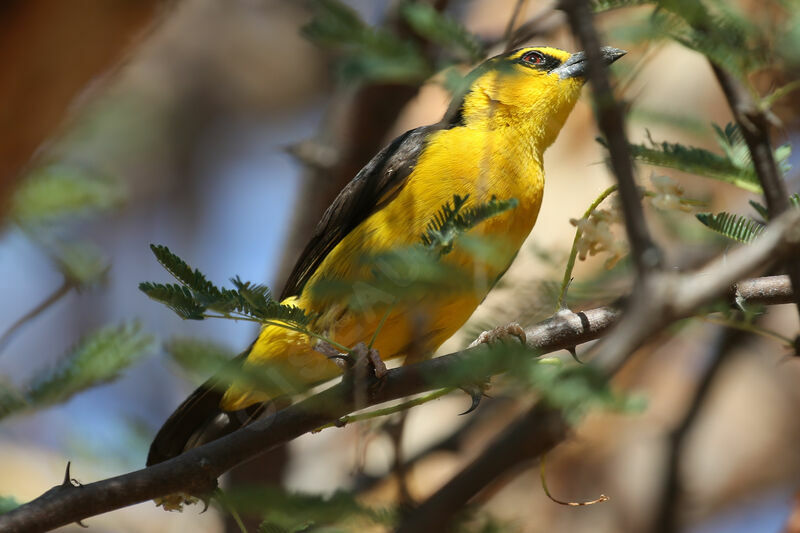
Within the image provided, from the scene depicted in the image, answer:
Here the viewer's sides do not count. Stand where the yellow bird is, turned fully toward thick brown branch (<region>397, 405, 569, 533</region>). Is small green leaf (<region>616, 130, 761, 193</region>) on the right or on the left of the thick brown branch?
left

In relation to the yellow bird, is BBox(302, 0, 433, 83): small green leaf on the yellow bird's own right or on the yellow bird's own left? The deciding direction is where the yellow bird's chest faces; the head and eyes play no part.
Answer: on the yellow bird's own right

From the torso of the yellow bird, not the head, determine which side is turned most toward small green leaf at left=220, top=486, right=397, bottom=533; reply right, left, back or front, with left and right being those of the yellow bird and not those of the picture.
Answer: right

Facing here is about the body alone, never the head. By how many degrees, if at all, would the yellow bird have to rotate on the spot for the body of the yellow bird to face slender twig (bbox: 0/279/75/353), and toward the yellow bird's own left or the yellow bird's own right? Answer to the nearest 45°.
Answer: approximately 135° to the yellow bird's own right

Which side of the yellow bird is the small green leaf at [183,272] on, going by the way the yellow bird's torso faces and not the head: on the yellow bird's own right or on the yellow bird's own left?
on the yellow bird's own right

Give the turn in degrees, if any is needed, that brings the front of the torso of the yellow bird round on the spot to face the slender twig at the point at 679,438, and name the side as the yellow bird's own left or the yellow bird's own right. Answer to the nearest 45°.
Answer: approximately 90° to the yellow bird's own left

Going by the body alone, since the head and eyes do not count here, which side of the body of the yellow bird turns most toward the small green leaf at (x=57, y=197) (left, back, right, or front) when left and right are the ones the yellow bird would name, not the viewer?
back

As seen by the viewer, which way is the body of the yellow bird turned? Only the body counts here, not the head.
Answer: to the viewer's right
